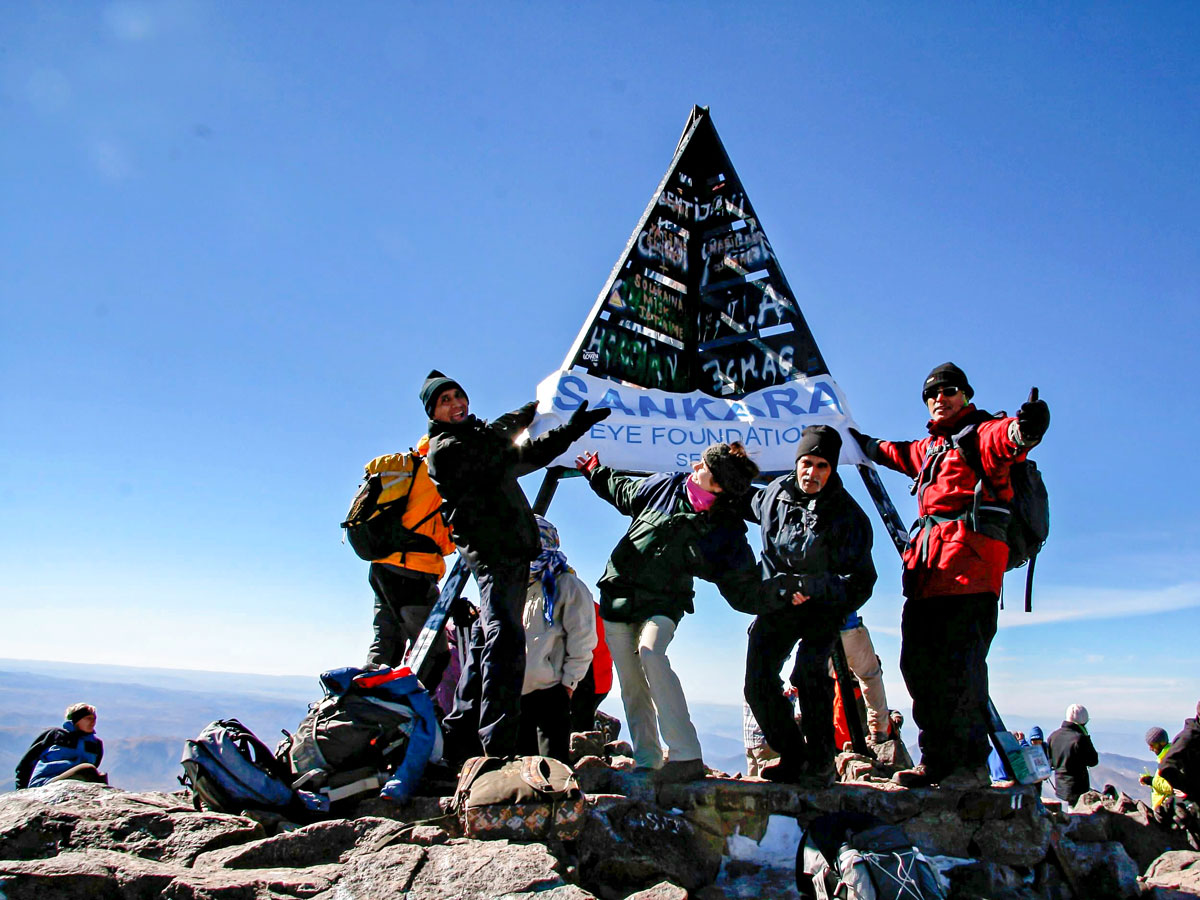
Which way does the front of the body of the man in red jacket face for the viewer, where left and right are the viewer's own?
facing the viewer and to the left of the viewer

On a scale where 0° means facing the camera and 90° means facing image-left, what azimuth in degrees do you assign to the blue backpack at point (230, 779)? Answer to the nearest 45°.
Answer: approximately 45°

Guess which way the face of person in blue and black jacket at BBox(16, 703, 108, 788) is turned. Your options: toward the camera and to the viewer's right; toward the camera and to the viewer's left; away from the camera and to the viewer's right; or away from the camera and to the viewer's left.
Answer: toward the camera and to the viewer's right

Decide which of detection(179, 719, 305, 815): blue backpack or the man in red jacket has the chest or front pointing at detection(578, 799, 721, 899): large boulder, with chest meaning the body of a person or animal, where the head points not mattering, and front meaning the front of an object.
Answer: the man in red jacket

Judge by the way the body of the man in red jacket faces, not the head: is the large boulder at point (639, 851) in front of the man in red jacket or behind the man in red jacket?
in front

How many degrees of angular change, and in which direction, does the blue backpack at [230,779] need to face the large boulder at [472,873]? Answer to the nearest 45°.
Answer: approximately 90° to its left

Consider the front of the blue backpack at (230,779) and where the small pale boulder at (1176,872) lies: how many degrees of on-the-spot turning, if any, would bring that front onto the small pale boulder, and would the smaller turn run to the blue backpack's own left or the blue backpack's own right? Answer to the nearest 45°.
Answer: approximately 135° to the blue backpack's own left

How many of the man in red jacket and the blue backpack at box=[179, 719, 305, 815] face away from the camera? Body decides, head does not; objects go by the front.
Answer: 0

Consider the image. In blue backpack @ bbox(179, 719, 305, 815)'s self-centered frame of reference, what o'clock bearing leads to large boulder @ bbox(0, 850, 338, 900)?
The large boulder is roughly at 11 o'clock from the blue backpack.

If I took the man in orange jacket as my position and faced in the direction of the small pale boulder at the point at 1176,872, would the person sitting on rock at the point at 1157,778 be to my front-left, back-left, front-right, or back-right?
front-left

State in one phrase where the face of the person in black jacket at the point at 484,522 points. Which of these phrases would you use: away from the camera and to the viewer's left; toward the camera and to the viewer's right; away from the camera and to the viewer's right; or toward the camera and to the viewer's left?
toward the camera and to the viewer's right

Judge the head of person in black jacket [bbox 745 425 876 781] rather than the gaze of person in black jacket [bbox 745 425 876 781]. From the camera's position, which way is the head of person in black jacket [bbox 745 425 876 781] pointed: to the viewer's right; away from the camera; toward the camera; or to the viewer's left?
toward the camera
